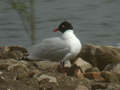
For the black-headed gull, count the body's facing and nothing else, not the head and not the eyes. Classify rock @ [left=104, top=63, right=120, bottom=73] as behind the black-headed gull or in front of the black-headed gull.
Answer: in front

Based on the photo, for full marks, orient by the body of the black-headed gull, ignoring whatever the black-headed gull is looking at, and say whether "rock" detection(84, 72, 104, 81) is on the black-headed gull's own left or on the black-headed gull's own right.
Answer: on the black-headed gull's own right

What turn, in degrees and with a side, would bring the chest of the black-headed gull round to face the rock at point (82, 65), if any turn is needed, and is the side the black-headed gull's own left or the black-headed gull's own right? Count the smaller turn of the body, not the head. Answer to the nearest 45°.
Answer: approximately 45° to the black-headed gull's own right

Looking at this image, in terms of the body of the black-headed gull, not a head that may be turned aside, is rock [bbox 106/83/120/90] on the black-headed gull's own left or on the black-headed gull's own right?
on the black-headed gull's own right

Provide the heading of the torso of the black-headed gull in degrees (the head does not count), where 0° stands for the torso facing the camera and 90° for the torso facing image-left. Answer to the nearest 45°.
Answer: approximately 270°

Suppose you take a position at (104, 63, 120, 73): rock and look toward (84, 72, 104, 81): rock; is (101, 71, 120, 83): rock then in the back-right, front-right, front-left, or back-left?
front-left

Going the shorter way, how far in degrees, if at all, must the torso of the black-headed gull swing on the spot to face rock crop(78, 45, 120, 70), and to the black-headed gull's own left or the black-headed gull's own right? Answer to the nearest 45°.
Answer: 0° — it already faces it

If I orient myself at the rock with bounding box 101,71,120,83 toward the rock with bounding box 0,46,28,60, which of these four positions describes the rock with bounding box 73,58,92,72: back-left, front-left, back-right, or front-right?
front-right
